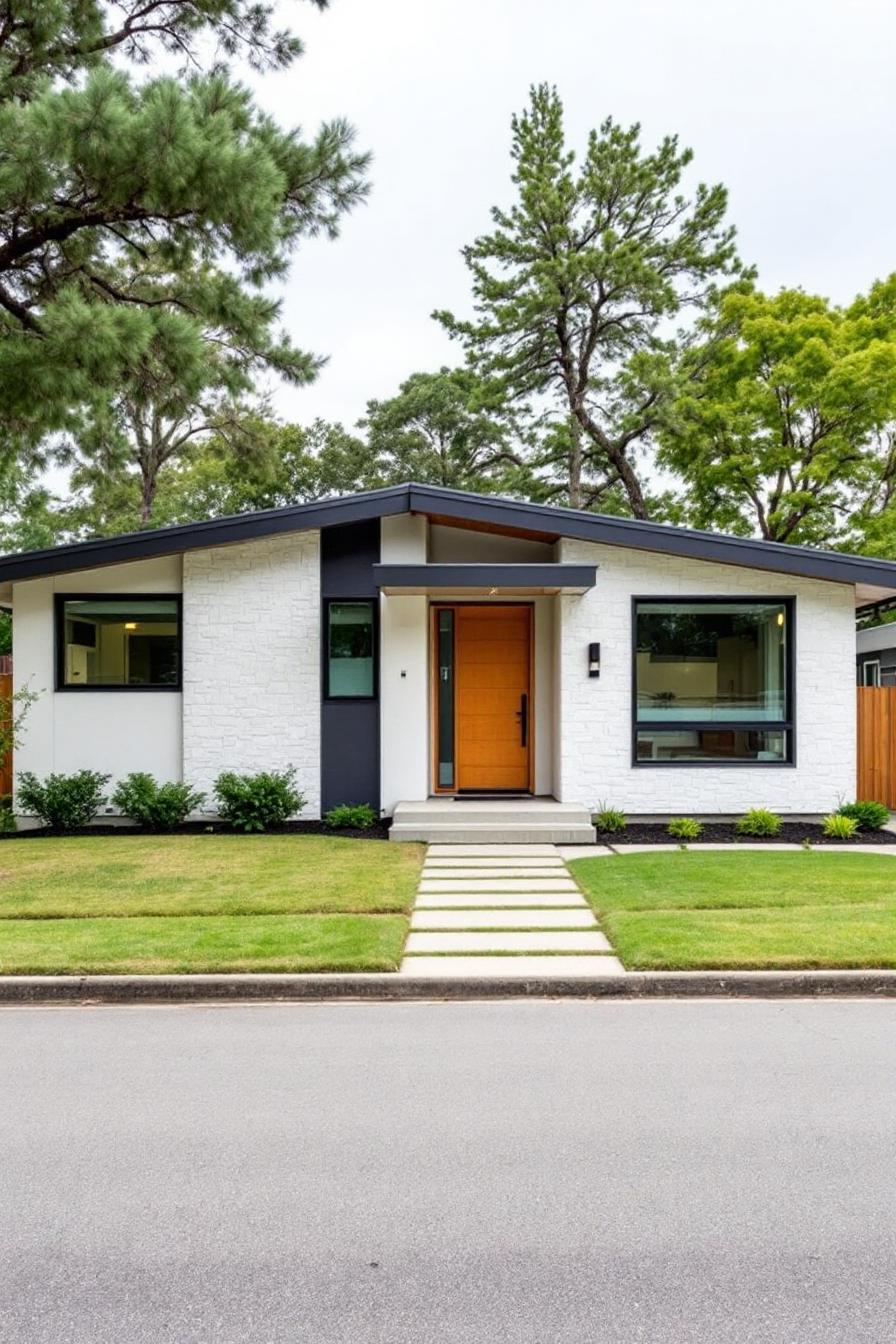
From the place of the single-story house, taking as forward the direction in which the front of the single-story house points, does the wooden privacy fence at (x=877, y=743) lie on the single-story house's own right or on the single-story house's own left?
on the single-story house's own left

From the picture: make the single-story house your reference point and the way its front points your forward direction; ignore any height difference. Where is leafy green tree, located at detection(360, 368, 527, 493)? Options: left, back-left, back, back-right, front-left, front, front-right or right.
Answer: back

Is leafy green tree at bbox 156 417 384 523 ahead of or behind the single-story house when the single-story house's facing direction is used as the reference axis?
behind

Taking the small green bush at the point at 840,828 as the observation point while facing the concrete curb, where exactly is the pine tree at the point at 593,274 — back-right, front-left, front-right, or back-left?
back-right

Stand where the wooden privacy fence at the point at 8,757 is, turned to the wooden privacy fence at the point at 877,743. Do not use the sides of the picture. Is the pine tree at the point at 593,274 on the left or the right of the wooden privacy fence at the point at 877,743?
left

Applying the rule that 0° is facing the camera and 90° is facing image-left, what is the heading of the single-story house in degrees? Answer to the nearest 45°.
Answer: approximately 0°

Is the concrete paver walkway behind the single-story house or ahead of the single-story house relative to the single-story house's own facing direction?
ahead

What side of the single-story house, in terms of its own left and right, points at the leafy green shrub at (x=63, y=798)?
right
